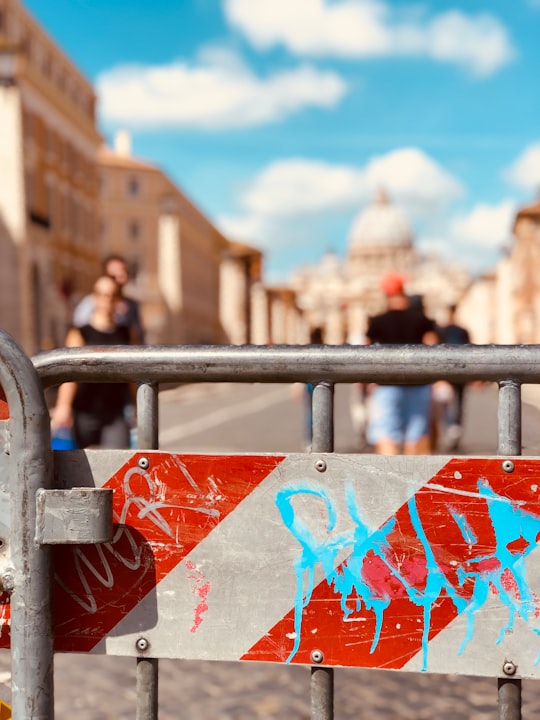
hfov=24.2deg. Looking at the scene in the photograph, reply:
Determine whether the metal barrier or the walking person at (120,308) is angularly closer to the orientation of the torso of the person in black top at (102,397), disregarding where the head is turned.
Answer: the metal barrier

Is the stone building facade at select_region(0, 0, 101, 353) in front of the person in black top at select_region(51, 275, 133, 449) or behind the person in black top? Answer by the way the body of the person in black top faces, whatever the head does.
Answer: behind

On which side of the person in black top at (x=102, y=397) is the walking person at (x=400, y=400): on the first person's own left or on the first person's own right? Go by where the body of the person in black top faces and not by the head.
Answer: on the first person's own left

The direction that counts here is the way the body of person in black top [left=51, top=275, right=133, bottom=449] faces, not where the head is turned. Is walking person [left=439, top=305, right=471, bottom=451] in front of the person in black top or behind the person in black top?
behind

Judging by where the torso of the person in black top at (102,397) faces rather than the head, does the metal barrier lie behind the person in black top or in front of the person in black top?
in front

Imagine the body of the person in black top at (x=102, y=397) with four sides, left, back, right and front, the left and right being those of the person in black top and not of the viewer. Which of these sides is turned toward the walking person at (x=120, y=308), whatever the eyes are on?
back

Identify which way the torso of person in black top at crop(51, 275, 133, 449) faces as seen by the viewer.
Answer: toward the camera
